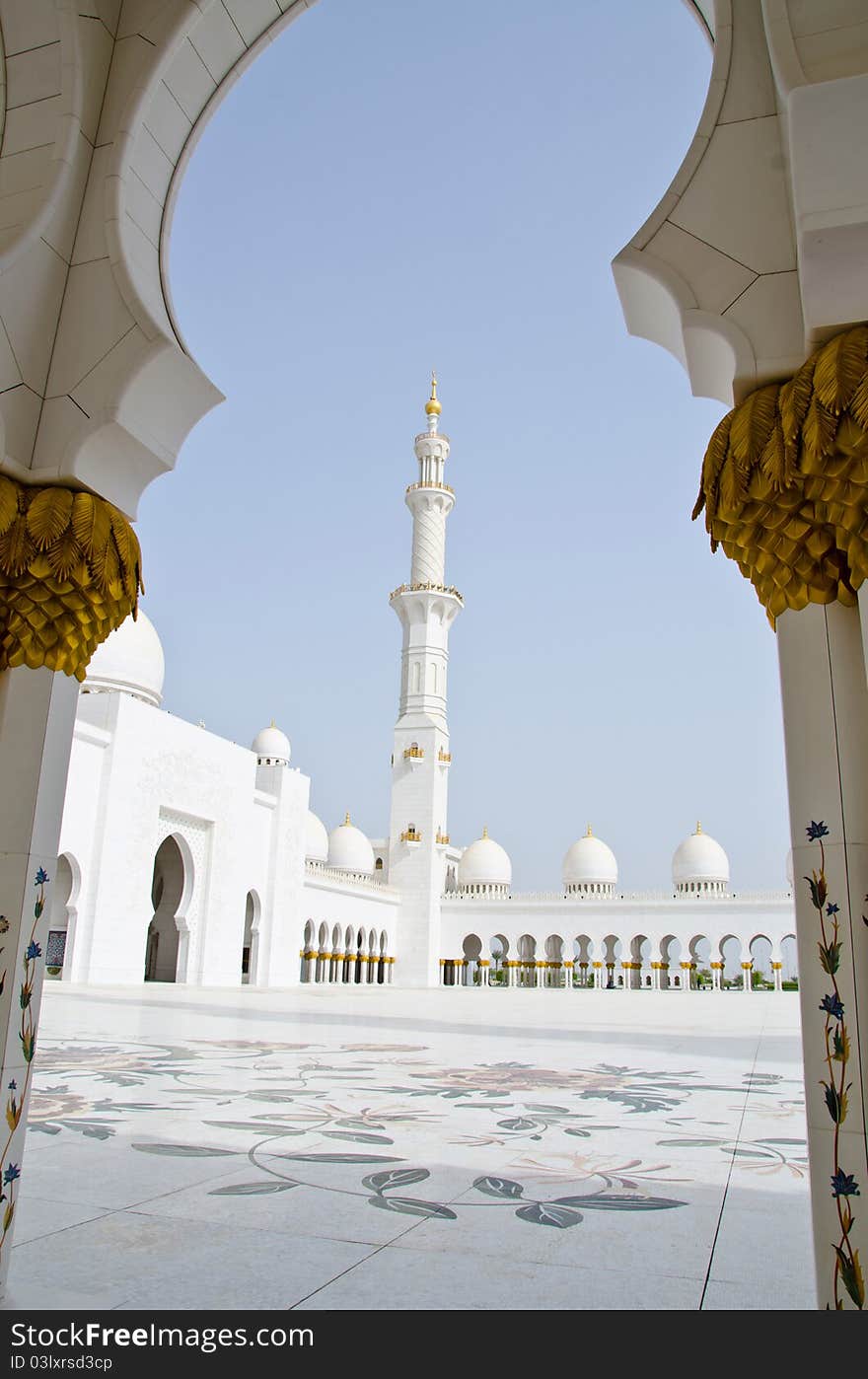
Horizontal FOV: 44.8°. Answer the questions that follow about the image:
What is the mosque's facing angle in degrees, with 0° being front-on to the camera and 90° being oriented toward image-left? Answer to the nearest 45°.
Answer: approximately 315°

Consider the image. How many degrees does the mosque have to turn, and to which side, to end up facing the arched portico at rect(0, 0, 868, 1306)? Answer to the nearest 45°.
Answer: approximately 45° to its right

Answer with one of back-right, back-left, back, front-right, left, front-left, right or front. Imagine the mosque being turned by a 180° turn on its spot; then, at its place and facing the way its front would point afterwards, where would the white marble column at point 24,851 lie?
back-left
